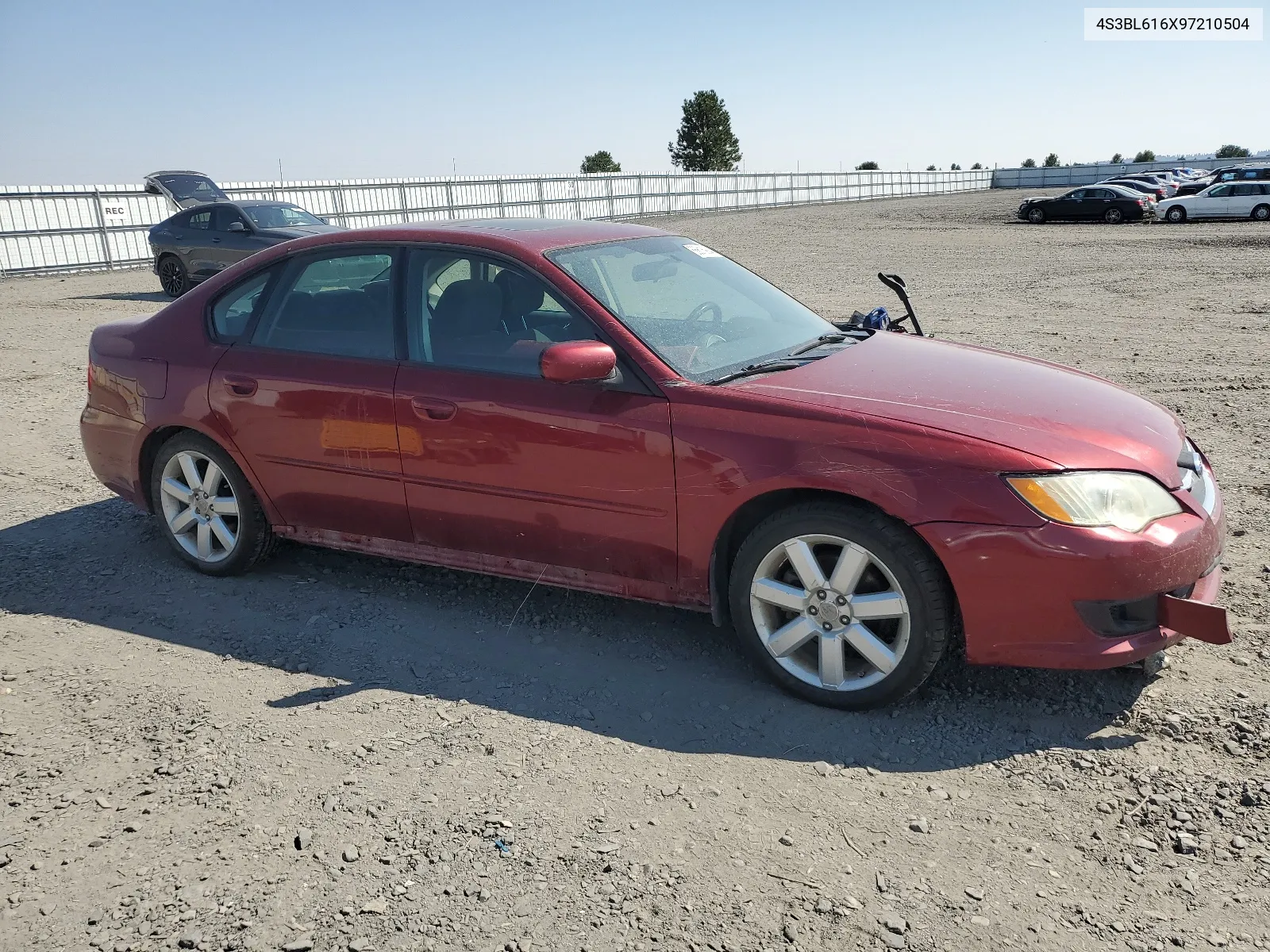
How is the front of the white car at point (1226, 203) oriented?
to the viewer's left

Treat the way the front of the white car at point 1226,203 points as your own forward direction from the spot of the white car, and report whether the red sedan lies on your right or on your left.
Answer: on your left
